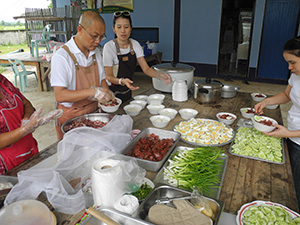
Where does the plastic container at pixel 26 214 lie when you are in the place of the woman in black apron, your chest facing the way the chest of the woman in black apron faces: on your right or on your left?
on your right

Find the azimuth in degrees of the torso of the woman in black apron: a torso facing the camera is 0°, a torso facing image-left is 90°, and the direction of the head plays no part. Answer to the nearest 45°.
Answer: approximately 315°

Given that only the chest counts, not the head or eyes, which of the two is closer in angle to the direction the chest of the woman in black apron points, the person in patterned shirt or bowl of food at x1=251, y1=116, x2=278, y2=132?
the bowl of food

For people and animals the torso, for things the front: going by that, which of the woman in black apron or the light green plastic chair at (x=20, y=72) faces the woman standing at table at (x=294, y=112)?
the woman in black apron

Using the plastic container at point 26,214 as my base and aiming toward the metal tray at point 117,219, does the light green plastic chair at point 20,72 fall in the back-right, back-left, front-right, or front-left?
back-left

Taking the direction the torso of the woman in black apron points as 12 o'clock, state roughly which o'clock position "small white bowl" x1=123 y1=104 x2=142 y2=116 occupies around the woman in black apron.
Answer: The small white bowl is roughly at 1 o'clock from the woman in black apron.
